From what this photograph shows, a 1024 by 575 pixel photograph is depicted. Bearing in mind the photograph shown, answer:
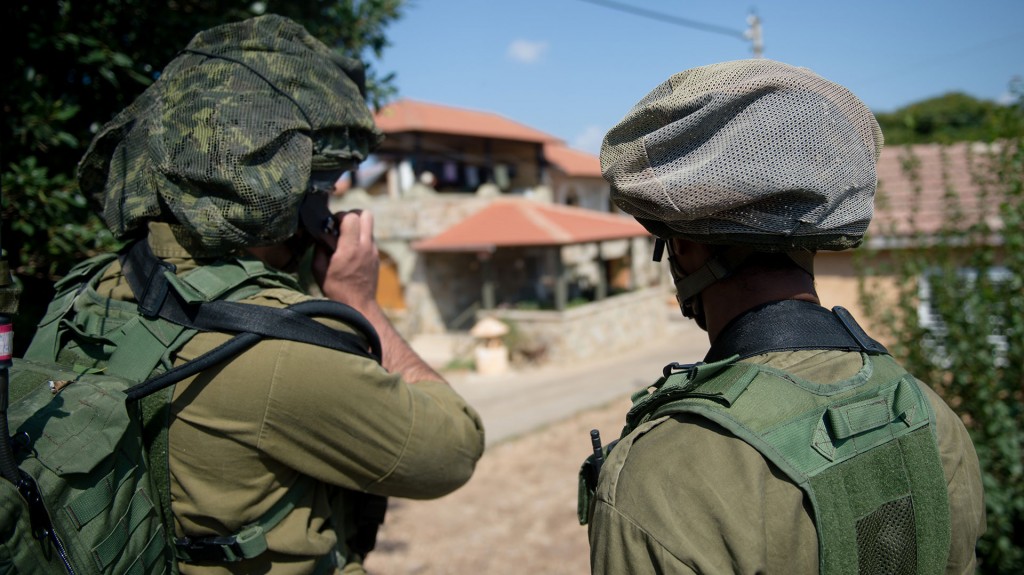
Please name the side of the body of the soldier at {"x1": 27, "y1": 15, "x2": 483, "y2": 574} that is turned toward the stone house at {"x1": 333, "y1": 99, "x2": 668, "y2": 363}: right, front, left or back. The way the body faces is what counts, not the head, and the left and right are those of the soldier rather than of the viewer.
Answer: front

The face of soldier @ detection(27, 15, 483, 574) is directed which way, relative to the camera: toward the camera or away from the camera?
away from the camera

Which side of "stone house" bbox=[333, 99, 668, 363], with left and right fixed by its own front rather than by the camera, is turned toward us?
front

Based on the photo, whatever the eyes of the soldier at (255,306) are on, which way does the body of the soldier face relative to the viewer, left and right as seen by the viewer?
facing away from the viewer and to the right of the viewer

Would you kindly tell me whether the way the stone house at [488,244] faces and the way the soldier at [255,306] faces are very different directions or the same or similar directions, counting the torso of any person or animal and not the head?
very different directions

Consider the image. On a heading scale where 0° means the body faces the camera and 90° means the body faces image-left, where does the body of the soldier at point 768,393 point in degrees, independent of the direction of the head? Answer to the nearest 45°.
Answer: approximately 135°

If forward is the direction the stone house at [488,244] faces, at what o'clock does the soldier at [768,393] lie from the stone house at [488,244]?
The soldier is roughly at 12 o'clock from the stone house.

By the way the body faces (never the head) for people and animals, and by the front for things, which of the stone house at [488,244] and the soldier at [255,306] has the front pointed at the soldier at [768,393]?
the stone house

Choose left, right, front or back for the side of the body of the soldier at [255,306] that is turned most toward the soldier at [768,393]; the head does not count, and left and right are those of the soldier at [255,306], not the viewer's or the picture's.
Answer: right

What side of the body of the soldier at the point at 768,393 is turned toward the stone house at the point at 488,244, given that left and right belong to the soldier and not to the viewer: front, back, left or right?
front

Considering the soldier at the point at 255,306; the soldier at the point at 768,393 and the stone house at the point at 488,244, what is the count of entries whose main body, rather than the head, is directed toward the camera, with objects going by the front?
1

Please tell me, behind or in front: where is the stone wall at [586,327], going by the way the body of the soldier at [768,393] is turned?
in front

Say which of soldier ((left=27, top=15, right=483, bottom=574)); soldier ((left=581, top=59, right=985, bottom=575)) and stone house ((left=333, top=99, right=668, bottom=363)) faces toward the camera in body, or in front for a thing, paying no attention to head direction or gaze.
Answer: the stone house
